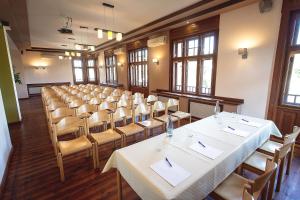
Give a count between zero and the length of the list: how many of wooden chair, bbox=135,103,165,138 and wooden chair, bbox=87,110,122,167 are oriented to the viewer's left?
0
